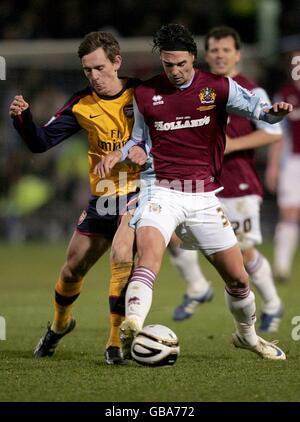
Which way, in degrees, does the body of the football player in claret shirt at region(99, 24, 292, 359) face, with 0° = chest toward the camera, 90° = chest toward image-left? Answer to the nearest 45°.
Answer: approximately 0°

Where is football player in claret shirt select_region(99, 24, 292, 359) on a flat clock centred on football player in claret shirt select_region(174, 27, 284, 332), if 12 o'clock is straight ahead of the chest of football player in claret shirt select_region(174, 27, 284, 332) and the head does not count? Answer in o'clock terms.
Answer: football player in claret shirt select_region(99, 24, 292, 359) is roughly at 11 o'clock from football player in claret shirt select_region(174, 27, 284, 332).

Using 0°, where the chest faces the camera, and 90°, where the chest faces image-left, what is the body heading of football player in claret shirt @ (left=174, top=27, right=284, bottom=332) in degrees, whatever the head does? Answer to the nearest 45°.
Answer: approximately 45°

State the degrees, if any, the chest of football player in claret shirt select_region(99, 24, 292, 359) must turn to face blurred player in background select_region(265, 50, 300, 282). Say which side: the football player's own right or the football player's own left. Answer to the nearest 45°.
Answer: approximately 180°

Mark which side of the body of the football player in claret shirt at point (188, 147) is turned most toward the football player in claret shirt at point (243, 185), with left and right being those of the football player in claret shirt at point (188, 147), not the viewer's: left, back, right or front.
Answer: back
